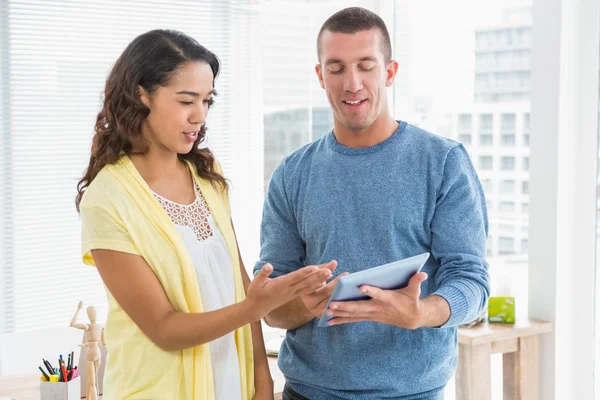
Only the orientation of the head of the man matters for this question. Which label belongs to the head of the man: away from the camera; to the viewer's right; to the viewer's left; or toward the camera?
toward the camera

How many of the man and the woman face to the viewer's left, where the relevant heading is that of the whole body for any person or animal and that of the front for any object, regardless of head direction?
0

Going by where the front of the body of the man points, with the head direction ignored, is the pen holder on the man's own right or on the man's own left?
on the man's own right

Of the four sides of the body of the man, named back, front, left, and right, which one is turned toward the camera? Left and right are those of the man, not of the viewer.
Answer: front

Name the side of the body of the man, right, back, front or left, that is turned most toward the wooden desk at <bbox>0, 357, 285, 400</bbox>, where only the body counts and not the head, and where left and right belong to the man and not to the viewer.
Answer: right

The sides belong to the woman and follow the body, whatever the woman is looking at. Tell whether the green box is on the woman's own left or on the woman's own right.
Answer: on the woman's own left

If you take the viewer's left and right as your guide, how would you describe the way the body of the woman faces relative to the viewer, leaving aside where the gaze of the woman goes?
facing the viewer and to the right of the viewer

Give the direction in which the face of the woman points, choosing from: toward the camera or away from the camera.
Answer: toward the camera
